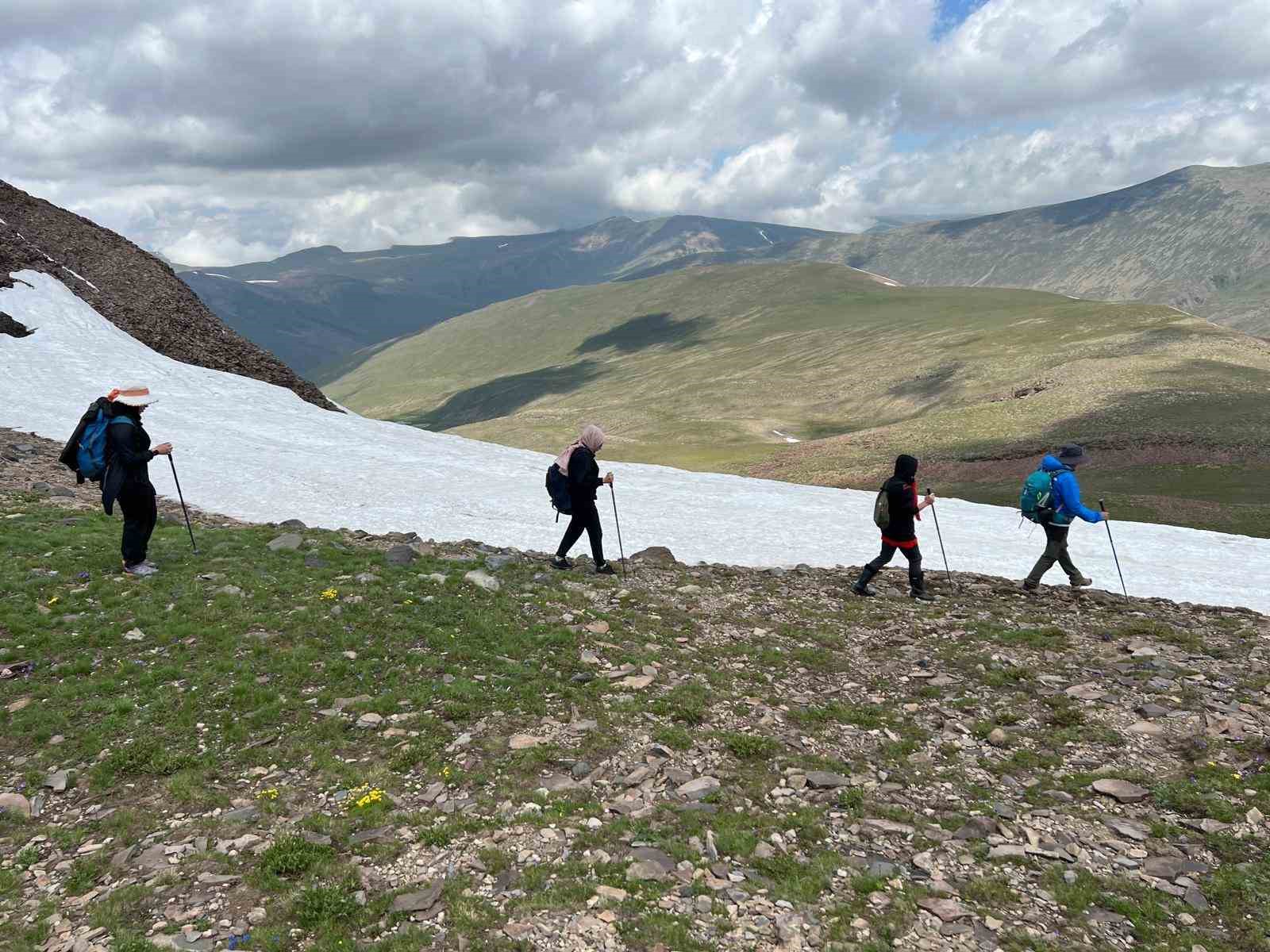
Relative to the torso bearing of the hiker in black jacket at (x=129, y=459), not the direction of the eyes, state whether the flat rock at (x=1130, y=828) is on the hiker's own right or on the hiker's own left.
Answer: on the hiker's own right

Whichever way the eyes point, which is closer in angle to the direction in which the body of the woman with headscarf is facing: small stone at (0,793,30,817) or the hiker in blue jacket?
the hiker in blue jacket

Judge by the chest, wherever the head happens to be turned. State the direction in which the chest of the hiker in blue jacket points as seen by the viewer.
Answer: to the viewer's right

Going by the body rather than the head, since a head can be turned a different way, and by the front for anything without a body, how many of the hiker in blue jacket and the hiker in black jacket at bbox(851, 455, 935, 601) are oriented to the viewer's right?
2

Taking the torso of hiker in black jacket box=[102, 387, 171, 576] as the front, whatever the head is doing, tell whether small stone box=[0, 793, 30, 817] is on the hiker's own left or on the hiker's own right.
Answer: on the hiker's own right

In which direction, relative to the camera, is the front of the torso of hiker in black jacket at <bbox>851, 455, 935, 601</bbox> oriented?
to the viewer's right

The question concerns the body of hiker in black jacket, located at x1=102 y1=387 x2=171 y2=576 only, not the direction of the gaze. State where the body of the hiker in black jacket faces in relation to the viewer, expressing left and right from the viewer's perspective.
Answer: facing to the right of the viewer

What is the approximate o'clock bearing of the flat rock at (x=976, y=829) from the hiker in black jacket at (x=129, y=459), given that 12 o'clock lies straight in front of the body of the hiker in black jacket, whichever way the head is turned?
The flat rock is roughly at 2 o'clock from the hiker in black jacket.

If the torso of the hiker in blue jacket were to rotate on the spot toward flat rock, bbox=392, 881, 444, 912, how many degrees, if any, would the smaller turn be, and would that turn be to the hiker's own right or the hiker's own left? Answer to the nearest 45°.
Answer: approximately 90° to the hiker's own right

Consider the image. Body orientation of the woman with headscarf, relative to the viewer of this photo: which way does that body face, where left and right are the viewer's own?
facing to the right of the viewer

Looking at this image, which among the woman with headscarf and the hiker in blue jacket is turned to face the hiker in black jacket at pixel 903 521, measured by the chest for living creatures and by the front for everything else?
the woman with headscarf
